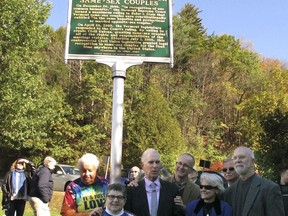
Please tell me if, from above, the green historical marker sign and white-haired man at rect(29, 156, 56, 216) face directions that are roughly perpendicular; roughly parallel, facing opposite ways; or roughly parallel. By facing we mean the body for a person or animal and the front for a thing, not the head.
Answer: roughly perpendicular

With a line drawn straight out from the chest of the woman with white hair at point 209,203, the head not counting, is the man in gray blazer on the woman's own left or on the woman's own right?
on the woman's own left

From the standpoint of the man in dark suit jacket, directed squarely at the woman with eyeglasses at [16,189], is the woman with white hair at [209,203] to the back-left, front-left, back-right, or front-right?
back-right

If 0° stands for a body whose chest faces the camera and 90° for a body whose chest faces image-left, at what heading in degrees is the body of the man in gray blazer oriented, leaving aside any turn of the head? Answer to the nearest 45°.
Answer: approximately 45°

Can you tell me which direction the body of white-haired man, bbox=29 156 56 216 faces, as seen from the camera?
to the viewer's right

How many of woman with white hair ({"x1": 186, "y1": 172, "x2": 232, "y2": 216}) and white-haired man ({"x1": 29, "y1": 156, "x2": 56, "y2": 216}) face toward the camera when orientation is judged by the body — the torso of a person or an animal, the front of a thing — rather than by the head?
1
